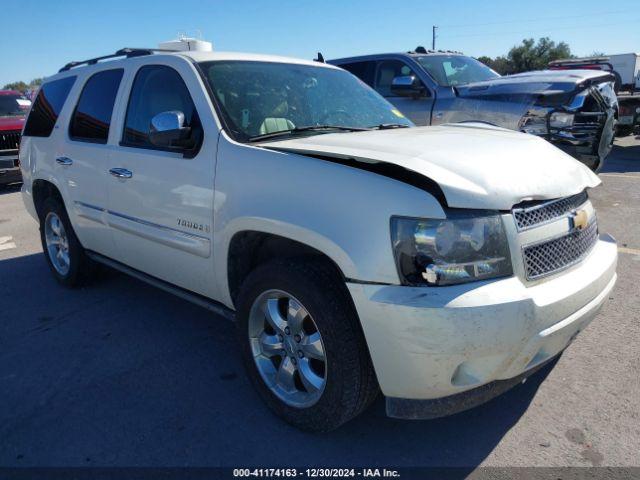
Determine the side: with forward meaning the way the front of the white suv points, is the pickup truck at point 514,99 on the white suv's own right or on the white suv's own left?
on the white suv's own left

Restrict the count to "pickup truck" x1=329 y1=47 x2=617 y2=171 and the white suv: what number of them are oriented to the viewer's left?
0

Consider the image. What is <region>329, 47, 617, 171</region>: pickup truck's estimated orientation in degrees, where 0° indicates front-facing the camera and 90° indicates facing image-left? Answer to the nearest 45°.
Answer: approximately 315°

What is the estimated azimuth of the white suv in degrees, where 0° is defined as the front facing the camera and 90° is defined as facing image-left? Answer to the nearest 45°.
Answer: approximately 315°

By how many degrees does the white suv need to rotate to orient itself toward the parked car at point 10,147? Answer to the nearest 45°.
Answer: approximately 180°
